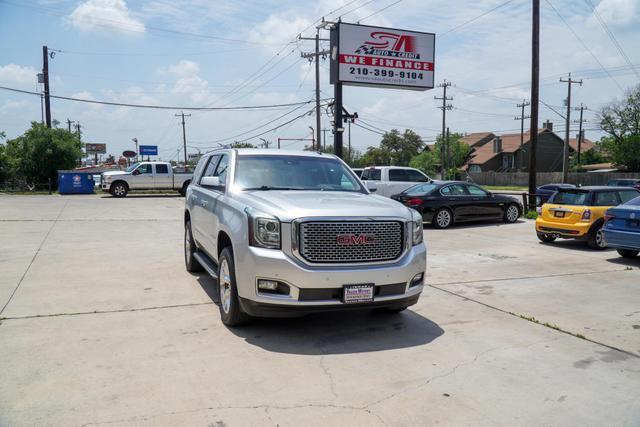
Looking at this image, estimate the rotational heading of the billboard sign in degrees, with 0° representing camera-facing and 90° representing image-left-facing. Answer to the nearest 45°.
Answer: approximately 0°

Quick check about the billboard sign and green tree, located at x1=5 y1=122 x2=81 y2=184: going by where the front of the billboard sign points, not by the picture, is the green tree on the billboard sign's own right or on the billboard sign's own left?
on the billboard sign's own right

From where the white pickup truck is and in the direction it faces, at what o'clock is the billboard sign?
The billboard sign is roughly at 7 o'clock from the white pickup truck.

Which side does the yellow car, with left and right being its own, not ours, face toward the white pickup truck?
left

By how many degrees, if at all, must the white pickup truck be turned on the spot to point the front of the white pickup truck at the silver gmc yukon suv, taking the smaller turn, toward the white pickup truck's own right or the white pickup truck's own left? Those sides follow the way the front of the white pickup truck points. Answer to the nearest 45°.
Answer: approximately 90° to the white pickup truck's own left

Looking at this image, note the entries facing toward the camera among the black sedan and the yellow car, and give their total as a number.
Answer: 0

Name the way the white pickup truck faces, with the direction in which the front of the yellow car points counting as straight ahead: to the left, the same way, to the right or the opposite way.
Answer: the opposite way

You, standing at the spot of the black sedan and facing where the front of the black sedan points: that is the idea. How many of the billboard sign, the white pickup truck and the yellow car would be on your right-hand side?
1

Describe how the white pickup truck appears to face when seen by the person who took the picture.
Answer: facing to the left of the viewer

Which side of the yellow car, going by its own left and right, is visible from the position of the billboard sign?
left

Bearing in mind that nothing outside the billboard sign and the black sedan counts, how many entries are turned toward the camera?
1

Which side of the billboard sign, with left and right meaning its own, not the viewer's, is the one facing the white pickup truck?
right
